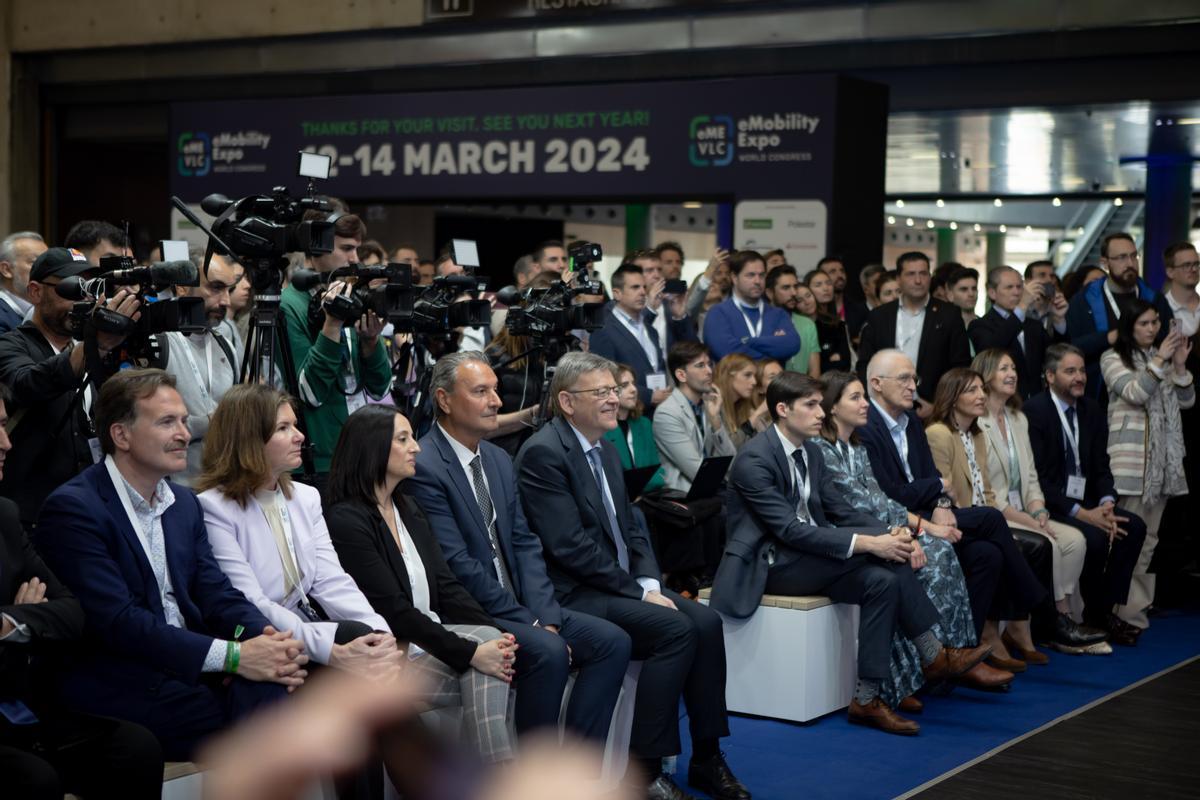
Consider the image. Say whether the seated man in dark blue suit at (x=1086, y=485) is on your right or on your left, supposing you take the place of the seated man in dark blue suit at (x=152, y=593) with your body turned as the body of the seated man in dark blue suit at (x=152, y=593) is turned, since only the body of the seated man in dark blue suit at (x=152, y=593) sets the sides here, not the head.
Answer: on your left

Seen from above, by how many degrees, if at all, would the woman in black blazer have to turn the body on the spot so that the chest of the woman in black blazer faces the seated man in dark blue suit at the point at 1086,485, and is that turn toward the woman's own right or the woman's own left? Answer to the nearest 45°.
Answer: approximately 90° to the woman's own left

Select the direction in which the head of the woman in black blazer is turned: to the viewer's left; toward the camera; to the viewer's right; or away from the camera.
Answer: to the viewer's right

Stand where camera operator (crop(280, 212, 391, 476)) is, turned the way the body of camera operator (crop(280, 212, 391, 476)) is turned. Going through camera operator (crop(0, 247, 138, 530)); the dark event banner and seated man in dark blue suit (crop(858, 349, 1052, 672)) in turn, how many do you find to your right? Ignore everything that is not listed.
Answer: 1

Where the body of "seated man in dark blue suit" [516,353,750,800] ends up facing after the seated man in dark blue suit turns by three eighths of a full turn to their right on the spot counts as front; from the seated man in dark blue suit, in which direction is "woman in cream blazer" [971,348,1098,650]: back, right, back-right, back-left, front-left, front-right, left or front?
back-right

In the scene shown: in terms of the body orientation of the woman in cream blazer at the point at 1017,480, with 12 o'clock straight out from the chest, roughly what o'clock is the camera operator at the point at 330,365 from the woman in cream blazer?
The camera operator is roughly at 3 o'clock from the woman in cream blazer.
